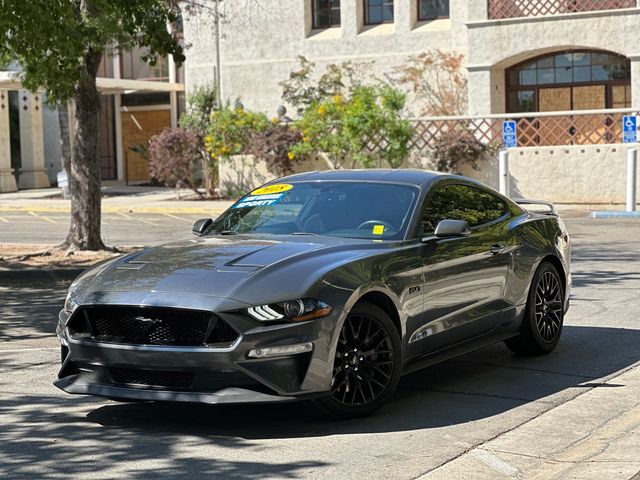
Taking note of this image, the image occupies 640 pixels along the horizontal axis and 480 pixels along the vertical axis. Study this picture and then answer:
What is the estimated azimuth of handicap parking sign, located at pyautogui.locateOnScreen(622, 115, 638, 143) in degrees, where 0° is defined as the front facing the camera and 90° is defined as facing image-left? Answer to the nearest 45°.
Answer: approximately 0°

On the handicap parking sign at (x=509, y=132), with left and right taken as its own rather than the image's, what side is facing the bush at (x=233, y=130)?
right

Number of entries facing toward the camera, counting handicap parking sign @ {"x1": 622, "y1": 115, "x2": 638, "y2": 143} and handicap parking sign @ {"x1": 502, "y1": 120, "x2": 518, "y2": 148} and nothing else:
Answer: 2

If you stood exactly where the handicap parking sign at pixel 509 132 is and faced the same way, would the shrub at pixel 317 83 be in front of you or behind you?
behind

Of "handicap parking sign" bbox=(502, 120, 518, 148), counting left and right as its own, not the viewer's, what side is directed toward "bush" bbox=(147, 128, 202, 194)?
right

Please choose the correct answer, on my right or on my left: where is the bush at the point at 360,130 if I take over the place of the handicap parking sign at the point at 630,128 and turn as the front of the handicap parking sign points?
on my right

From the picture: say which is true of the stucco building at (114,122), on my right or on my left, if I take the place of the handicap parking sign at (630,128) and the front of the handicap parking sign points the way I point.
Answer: on my right

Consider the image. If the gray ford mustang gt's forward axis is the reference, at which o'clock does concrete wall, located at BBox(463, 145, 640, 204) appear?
The concrete wall is roughly at 5 o'clock from the gray ford mustang gt.
